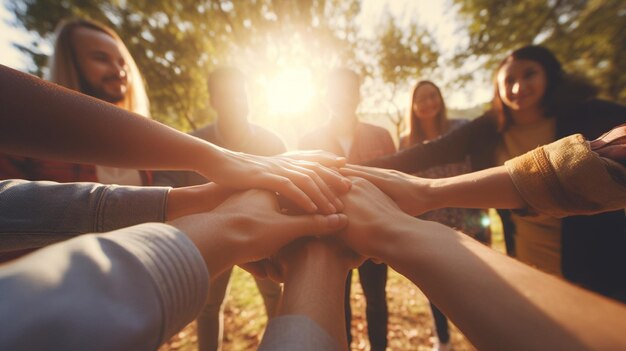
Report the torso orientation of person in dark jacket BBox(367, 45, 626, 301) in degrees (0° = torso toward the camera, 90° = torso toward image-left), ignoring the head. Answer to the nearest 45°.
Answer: approximately 45°
